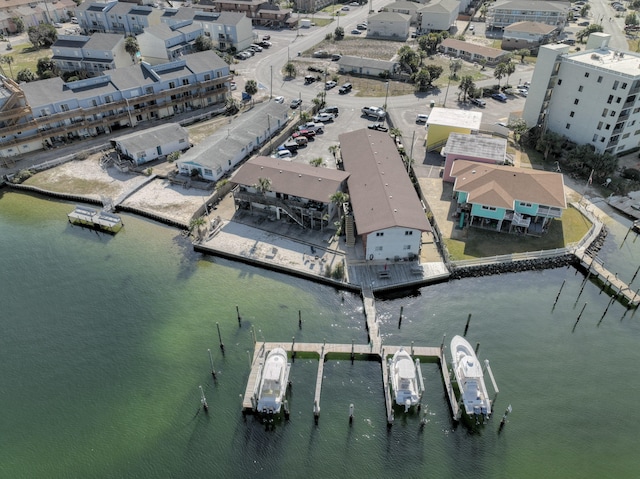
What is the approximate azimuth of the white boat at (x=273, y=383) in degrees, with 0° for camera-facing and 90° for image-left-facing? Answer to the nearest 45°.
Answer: approximately 180°

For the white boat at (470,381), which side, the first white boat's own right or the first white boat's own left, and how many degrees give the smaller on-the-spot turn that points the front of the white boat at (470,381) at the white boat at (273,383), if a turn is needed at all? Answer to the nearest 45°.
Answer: approximately 135° to the first white boat's own left

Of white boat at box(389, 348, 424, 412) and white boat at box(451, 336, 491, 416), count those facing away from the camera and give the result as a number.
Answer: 2

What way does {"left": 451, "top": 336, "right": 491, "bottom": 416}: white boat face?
away from the camera

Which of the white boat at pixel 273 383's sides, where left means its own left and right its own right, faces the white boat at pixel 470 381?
right

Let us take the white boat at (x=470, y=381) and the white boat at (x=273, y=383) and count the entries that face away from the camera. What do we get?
2
